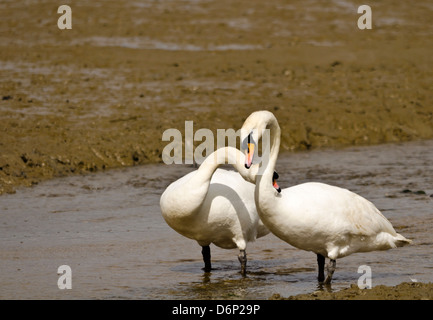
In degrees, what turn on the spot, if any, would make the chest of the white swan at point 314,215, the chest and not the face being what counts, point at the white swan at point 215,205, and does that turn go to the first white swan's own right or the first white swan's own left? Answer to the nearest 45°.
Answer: approximately 45° to the first white swan's own right

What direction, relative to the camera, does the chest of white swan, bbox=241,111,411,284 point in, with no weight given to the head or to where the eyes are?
to the viewer's left
